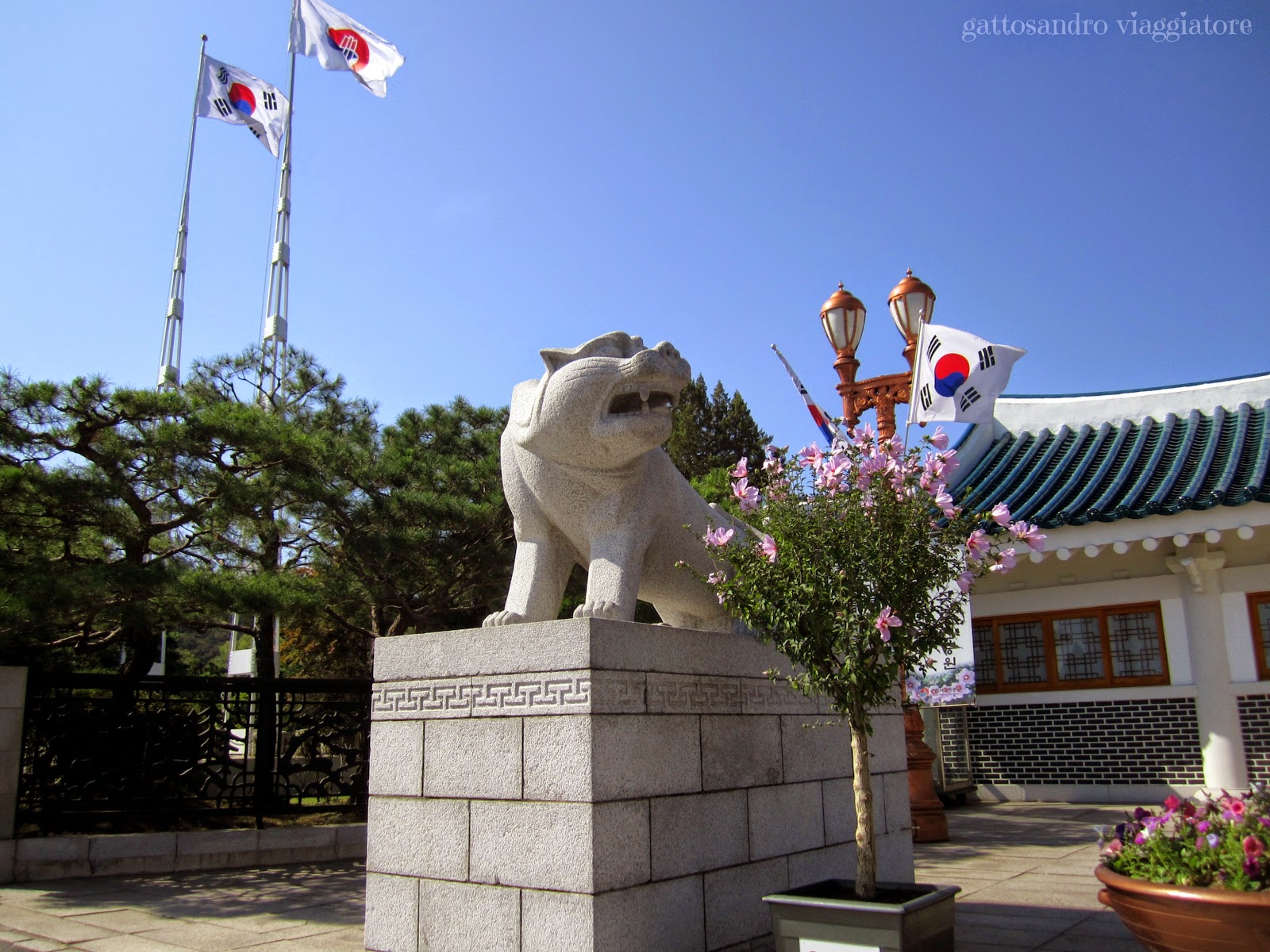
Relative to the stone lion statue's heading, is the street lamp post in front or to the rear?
to the rear

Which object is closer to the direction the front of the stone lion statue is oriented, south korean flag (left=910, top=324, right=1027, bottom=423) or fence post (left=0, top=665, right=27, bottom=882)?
the fence post

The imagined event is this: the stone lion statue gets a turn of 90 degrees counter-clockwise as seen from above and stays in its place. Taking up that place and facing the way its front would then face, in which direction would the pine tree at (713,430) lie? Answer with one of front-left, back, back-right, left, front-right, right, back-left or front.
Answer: back-left

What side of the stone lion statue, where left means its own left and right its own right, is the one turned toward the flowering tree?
left

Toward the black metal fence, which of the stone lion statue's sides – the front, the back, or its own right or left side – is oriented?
right

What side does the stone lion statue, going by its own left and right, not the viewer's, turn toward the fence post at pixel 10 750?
right

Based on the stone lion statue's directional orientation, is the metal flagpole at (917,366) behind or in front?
behind

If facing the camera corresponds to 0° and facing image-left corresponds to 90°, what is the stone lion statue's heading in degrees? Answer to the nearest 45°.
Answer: approximately 45°
